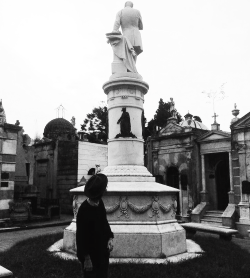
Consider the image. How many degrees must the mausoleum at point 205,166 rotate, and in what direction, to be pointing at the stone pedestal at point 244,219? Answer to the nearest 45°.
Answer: approximately 90° to its left

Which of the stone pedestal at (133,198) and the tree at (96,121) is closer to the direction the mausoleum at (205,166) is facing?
the stone pedestal

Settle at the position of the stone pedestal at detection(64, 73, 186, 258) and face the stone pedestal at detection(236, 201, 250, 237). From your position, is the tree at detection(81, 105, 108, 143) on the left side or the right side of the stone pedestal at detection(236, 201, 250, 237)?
left

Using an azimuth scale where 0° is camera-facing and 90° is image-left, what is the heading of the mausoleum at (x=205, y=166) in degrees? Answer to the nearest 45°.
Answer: approximately 45°
